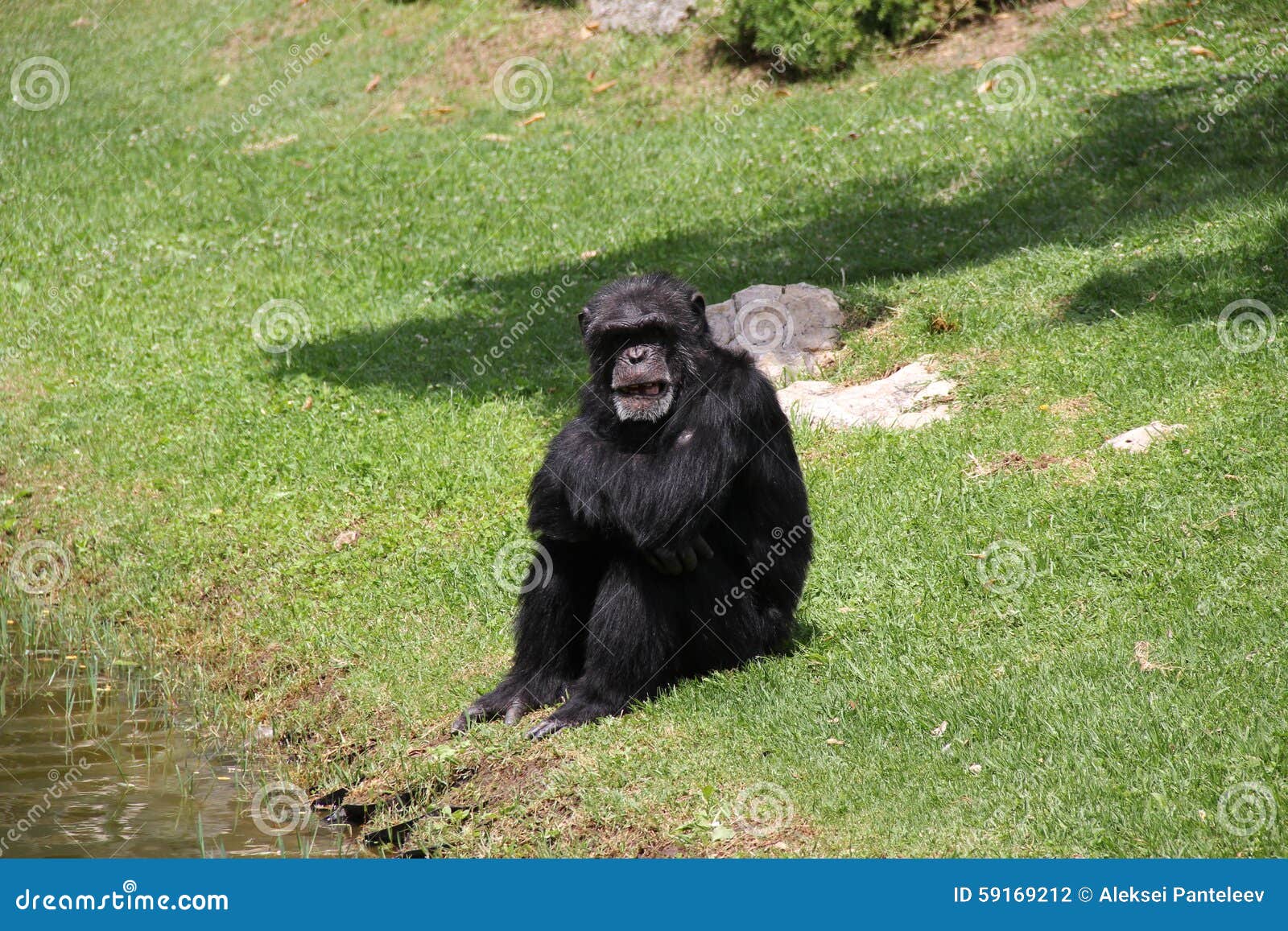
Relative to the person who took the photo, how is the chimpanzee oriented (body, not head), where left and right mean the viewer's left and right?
facing the viewer and to the left of the viewer

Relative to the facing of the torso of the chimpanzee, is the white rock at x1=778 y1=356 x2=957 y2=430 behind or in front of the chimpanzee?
behind

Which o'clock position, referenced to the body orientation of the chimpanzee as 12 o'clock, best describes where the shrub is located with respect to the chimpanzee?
The shrub is roughly at 5 o'clock from the chimpanzee.

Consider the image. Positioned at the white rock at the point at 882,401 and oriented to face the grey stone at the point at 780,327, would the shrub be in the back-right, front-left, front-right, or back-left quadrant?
front-right

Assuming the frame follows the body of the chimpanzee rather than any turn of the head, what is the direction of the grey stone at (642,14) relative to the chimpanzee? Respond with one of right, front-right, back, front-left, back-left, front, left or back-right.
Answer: back-right

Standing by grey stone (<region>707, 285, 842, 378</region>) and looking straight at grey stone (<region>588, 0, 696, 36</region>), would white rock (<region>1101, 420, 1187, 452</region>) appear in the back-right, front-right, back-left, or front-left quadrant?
back-right

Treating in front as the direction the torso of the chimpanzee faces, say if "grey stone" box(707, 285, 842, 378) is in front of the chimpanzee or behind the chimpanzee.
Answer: behind
